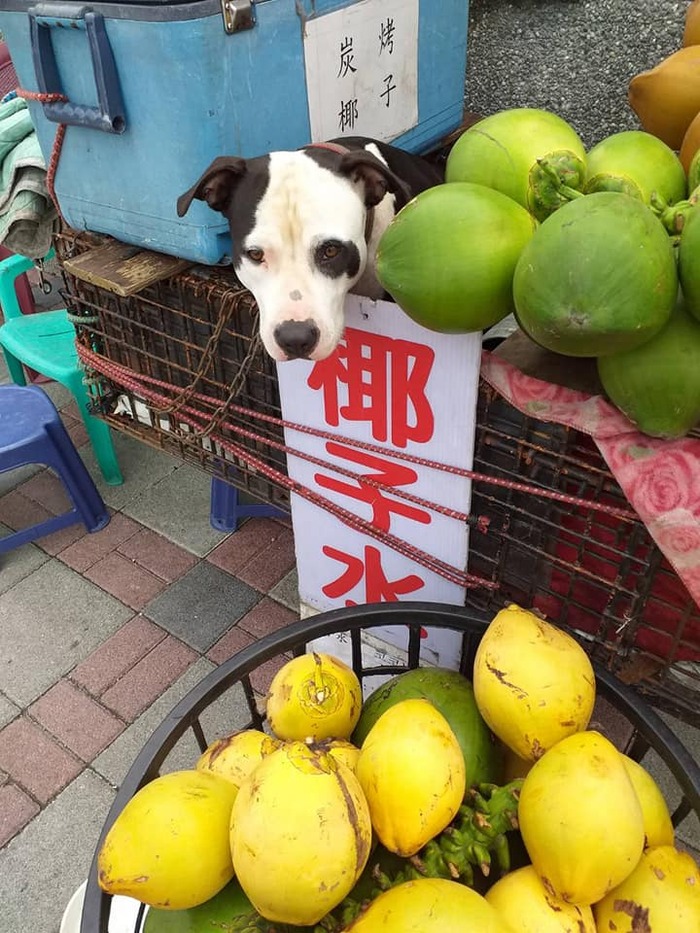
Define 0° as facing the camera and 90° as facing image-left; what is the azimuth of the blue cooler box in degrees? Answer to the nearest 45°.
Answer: approximately 315°

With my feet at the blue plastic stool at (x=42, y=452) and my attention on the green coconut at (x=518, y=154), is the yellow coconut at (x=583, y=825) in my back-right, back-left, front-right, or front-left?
front-right

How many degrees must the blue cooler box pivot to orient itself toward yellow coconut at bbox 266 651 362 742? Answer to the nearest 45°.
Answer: approximately 45° to its right

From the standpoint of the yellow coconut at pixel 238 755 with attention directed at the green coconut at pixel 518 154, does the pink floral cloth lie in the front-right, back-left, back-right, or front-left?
front-right

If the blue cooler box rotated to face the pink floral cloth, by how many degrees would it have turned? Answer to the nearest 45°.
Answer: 0° — it already faces it

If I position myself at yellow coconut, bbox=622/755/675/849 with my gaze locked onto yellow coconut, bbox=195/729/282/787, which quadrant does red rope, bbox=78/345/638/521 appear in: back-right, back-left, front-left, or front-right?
front-right

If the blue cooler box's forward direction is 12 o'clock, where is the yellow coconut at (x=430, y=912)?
The yellow coconut is roughly at 1 o'clock from the blue cooler box.

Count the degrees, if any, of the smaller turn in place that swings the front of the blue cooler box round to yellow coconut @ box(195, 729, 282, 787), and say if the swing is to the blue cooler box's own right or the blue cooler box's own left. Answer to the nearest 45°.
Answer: approximately 45° to the blue cooler box's own right

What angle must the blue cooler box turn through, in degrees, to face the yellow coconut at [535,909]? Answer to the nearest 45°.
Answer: approximately 45° to its right

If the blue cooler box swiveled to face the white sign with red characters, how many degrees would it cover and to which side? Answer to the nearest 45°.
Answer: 0° — it already faces it

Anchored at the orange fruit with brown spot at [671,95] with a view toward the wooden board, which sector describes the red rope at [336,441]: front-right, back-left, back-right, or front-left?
front-left

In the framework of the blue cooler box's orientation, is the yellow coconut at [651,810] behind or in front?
in front
